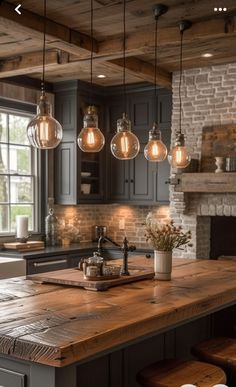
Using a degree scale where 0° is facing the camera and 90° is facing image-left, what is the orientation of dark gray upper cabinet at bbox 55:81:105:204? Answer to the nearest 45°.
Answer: approximately 315°

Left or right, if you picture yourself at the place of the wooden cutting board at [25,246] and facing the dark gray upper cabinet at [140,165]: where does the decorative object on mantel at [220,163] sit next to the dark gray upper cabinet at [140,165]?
right

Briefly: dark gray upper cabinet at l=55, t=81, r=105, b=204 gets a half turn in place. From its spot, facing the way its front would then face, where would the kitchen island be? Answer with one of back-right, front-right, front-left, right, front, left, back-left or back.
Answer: back-left

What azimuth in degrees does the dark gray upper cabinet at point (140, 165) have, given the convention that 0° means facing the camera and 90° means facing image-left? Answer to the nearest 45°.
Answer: approximately 0°

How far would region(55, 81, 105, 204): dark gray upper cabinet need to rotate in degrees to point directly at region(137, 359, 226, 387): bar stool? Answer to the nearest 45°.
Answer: approximately 45° to its right

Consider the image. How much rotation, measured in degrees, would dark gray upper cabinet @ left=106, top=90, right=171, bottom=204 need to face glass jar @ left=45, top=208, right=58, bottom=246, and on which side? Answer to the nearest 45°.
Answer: approximately 90° to its right
